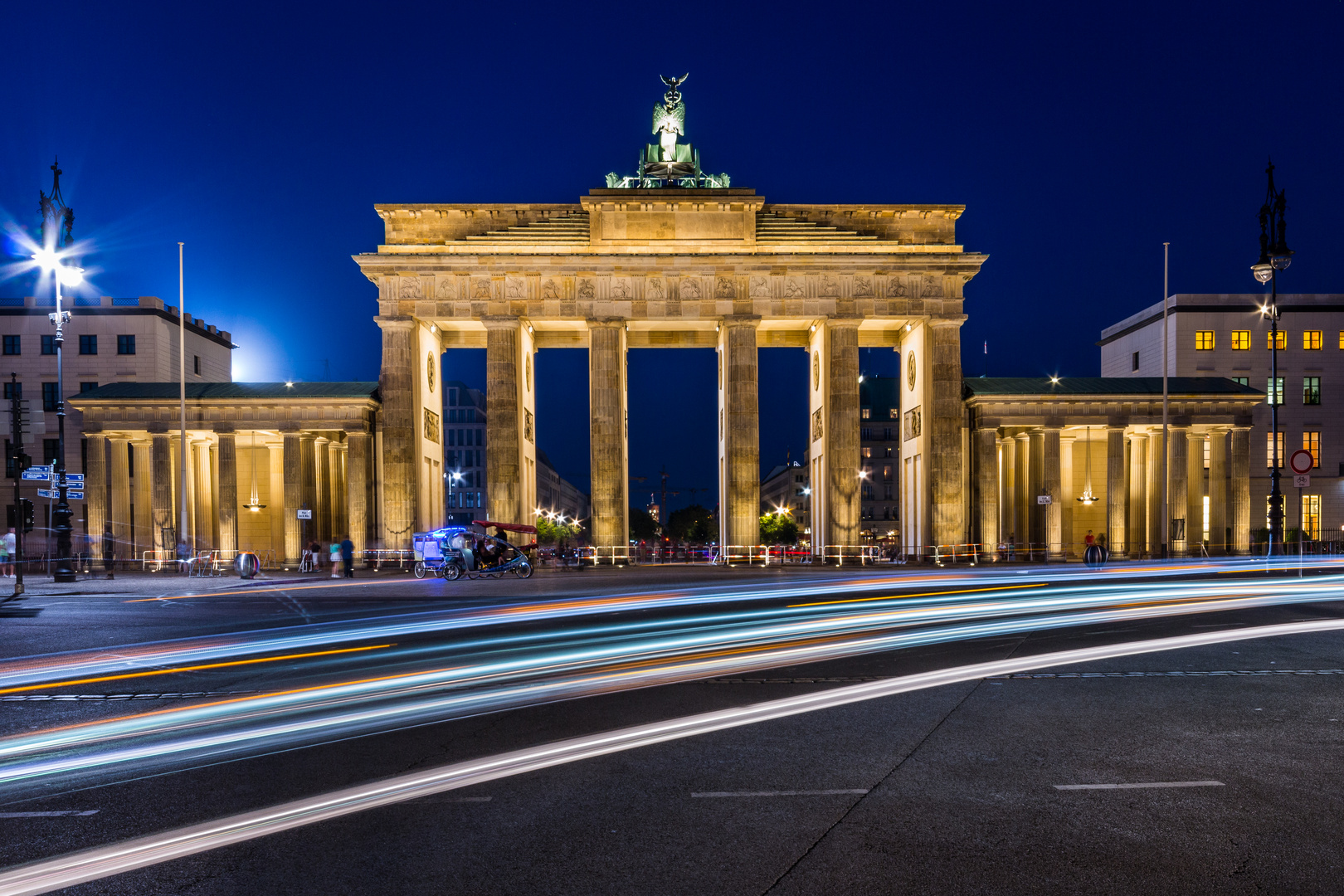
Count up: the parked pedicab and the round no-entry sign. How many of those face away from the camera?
0

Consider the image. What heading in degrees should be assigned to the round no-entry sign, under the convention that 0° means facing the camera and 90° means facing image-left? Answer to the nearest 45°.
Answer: approximately 0°

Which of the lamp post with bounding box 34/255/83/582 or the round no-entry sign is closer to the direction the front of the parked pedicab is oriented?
the round no-entry sign

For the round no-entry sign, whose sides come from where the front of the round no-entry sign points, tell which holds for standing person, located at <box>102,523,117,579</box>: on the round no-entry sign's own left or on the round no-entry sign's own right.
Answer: on the round no-entry sign's own right

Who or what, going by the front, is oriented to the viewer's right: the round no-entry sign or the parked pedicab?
the parked pedicab

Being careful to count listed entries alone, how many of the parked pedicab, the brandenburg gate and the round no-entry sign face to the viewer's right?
1

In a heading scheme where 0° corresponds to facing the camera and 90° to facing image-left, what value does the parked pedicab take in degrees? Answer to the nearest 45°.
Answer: approximately 270°
